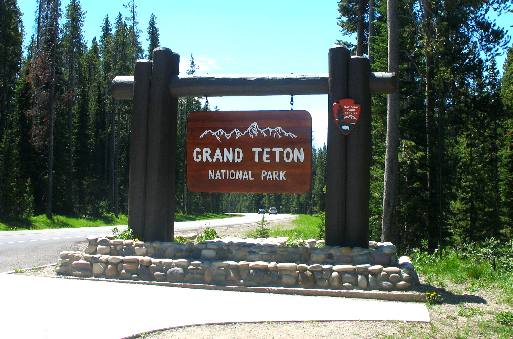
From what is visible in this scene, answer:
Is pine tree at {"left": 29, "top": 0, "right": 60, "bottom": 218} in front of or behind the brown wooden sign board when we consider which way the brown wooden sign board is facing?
behind

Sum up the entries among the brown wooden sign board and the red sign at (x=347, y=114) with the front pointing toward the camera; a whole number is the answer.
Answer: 2

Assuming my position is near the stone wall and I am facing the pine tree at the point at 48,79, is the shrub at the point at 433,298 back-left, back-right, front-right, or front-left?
back-right

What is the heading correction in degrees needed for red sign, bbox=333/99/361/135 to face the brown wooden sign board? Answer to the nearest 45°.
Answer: approximately 90° to its right

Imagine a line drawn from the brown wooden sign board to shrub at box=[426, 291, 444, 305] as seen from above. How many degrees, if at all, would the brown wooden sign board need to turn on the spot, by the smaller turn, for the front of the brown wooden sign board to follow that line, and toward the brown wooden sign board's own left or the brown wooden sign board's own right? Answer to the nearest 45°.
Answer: approximately 45° to the brown wooden sign board's own left

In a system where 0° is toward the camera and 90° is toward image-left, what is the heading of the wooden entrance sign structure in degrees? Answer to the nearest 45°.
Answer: approximately 0°

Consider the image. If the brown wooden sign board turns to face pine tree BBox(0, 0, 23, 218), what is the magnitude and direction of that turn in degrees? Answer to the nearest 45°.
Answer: approximately 135° to its right

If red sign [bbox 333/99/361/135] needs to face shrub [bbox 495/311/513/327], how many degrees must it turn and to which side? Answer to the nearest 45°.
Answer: approximately 45° to its left
